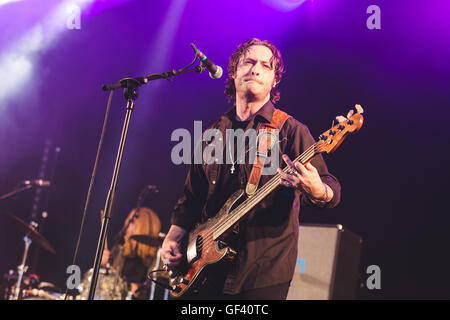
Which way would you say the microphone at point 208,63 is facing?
to the viewer's right

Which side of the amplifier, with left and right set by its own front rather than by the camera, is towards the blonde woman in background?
right

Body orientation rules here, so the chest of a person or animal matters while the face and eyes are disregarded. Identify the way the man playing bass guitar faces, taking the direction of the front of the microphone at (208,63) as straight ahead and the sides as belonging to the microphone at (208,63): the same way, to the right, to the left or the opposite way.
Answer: to the right

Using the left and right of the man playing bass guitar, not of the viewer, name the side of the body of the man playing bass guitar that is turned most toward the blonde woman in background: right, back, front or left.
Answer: back

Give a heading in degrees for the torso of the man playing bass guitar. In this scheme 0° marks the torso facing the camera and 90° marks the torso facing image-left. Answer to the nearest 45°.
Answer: approximately 0°

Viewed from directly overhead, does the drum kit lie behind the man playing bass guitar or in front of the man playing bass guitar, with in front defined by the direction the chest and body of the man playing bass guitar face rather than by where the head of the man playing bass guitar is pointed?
behind

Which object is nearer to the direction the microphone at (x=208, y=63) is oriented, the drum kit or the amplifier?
the amplifier

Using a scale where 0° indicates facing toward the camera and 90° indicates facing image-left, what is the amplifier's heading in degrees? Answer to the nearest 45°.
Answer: approximately 45°

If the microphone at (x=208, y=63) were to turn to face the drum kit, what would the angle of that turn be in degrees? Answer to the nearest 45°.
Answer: approximately 90° to its left

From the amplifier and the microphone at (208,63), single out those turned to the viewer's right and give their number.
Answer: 1

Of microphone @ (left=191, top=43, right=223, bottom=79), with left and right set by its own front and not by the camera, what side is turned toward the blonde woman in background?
left
